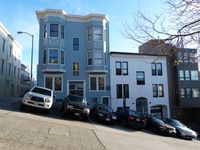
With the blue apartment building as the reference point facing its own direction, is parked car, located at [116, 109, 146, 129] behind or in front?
in front

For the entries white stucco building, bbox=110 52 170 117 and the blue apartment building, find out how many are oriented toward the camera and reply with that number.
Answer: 2

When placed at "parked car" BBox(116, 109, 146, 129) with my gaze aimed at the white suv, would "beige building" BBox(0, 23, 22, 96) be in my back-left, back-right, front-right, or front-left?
front-right

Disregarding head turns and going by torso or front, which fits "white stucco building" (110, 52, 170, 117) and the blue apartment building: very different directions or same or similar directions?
same or similar directions

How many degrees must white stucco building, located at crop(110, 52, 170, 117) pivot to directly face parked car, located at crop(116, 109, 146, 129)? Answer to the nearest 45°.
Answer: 0° — it already faces it

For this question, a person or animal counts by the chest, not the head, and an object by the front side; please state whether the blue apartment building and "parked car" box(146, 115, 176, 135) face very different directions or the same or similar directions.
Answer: same or similar directions

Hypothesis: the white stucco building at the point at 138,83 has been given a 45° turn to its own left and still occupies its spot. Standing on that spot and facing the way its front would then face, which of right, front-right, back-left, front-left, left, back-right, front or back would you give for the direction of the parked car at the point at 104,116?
front-right

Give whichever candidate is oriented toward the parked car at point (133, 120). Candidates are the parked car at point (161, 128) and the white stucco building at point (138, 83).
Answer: the white stucco building

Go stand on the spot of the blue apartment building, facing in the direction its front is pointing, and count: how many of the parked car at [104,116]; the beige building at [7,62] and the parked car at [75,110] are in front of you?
2

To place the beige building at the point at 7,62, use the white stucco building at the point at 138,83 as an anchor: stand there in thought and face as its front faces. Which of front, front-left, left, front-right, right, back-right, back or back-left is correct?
right

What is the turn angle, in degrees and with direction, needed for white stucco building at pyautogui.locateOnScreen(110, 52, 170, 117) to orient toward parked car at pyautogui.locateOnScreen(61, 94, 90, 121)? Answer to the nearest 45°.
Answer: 0° — it already faces it

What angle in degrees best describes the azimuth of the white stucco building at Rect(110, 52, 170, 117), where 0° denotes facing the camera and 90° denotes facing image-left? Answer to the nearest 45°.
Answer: approximately 0°

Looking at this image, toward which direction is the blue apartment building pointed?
toward the camera
